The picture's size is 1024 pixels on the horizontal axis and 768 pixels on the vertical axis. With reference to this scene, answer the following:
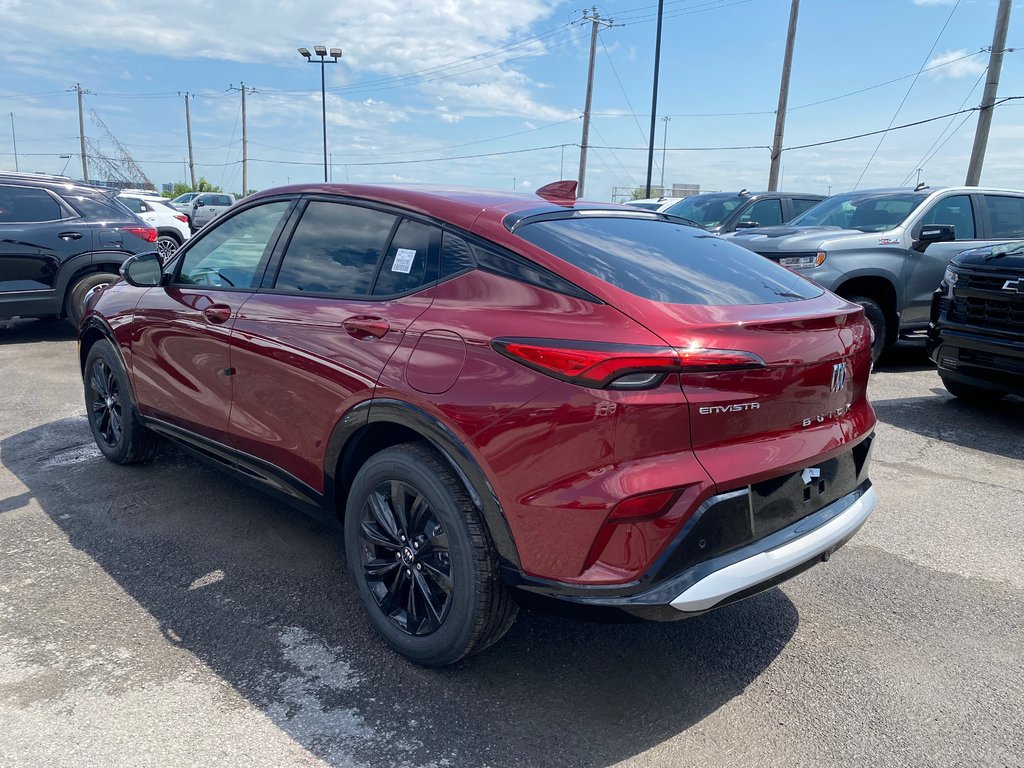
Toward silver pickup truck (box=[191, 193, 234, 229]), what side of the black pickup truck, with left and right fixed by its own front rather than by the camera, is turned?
right

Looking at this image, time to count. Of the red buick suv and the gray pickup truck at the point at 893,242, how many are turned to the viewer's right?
0

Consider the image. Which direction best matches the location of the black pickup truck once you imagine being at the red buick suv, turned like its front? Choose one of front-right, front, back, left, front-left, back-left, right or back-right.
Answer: right

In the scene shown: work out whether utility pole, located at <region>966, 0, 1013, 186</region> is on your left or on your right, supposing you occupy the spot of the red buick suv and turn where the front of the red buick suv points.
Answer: on your right

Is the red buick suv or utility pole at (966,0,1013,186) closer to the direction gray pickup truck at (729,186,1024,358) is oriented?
the red buick suv

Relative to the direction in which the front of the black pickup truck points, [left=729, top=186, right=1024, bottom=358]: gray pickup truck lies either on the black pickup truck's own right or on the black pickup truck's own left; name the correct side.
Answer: on the black pickup truck's own right

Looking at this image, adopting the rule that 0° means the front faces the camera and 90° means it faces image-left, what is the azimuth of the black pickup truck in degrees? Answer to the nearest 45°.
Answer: approximately 45°

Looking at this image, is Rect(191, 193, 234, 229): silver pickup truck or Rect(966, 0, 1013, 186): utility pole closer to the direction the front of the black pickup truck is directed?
the silver pickup truck

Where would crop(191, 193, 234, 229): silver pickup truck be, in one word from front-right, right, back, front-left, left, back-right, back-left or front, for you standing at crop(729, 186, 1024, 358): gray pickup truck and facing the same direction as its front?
right

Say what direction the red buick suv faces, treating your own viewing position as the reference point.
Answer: facing away from the viewer and to the left of the viewer
